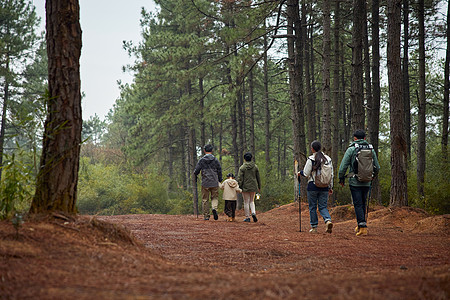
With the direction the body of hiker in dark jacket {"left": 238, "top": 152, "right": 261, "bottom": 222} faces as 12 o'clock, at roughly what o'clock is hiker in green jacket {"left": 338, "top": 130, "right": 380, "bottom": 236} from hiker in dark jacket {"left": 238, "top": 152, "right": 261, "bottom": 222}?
hiker in green jacket {"left": 338, "top": 130, "right": 380, "bottom": 236} is roughly at 5 o'clock from hiker in dark jacket {"left": 238, "top": 152, "right": 261, "bottom": 222}.

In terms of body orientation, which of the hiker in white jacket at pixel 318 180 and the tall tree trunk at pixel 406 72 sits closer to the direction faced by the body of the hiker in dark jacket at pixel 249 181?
the tall tree trunk

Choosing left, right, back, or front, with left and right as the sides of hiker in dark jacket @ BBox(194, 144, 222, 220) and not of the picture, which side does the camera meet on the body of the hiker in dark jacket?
back

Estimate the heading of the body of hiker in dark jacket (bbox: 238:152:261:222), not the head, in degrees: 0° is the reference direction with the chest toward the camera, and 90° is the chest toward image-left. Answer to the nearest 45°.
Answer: approximately 180°

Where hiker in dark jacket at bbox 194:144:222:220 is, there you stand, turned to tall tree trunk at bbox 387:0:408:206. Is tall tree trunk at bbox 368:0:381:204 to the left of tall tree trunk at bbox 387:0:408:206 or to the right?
left

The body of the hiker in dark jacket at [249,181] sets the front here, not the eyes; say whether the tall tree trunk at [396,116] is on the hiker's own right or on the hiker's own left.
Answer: on the hiker's own right

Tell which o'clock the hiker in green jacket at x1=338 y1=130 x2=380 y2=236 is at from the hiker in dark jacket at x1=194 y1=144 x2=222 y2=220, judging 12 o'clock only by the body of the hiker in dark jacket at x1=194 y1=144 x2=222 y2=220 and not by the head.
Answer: the hiker in green jacket at x1=338 y1=130 x2=380 y2=236 is roughly at 5 o'clock from the hiker in dark jacket at x1=194 y1=144 x2=222 y2=220.

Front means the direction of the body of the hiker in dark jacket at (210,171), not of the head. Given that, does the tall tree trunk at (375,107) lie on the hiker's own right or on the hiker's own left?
on the hiker's own right
